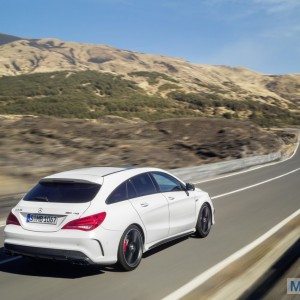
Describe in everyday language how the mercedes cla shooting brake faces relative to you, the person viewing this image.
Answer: facing away from the viewer and to the right of the viewer

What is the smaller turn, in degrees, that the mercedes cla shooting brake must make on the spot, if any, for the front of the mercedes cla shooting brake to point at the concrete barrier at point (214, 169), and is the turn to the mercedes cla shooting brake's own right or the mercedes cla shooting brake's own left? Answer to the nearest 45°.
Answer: approximately 45° to the mercedes cla shooting brake's own left
